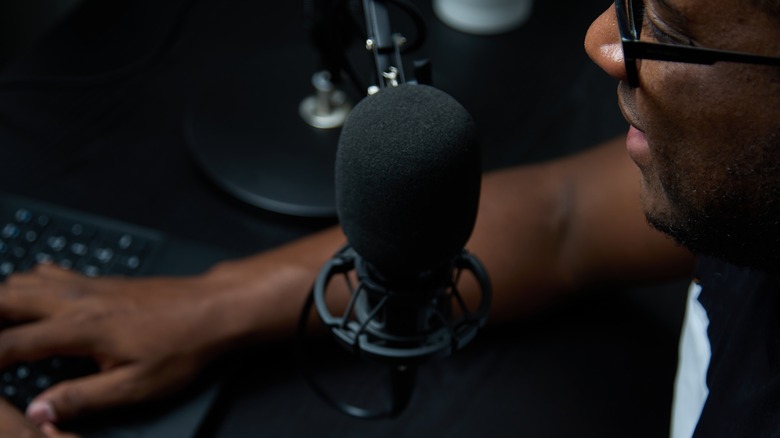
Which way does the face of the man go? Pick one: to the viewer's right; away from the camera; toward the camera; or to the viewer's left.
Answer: to the viewer's left

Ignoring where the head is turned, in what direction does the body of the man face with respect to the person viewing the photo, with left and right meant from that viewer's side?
facing to the left of the viewer
